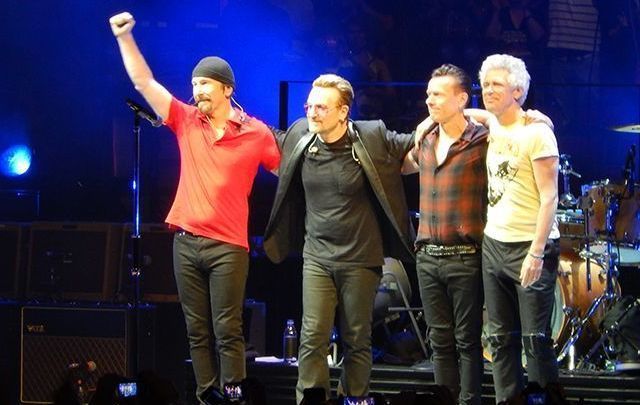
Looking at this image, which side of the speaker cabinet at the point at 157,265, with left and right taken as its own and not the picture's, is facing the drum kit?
left

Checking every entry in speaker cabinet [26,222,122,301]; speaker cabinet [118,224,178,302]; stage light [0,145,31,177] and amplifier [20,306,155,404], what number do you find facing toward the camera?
4

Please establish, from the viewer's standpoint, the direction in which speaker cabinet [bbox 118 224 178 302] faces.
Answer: facing the viewer

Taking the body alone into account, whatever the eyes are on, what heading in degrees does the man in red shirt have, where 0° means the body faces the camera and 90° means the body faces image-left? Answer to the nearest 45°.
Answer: approximately 45°

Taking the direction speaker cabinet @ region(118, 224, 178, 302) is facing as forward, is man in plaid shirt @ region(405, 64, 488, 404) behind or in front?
in front

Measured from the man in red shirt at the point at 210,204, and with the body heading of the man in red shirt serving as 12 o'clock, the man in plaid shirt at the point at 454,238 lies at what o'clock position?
The man in plaid shirt is roughly at 8 o'clock from the man in red shirt.

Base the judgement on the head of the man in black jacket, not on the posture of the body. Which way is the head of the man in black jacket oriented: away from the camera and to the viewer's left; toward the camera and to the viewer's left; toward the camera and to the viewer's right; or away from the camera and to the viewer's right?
toward the camera and to the viewer's left

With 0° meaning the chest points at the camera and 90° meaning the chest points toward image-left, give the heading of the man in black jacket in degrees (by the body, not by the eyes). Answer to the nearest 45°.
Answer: approximately 45°

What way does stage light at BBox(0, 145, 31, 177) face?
toward the camera

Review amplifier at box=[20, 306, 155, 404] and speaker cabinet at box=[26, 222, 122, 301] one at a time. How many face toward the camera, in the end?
2

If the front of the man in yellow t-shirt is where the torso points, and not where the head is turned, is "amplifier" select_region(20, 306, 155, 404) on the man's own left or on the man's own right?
on the man's own right

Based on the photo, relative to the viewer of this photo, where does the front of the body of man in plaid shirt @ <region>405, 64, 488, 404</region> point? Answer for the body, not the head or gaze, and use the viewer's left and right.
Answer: facing the viewer and to the left of the viewer

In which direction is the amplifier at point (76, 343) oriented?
toward the camera

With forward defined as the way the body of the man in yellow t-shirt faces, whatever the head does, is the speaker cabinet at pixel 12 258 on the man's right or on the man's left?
on the man's right
